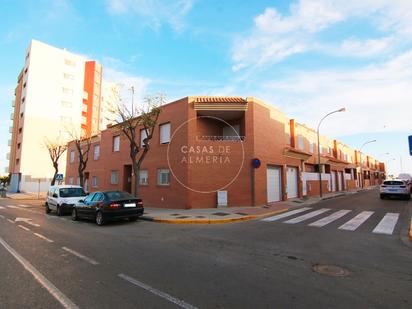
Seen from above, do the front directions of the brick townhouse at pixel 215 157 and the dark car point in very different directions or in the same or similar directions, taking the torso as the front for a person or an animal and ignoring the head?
very different directions

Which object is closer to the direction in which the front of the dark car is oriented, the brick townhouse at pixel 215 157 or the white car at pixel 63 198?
the white car

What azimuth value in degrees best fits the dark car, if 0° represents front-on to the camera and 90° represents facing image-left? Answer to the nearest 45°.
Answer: approximately 135°

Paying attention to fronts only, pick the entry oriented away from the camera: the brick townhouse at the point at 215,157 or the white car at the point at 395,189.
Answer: the white car

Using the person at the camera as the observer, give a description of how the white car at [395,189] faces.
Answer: facing away from the viewer

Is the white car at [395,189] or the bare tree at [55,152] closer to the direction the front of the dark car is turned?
the bare tree

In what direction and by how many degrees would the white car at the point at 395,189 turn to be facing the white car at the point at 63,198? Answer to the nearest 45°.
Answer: approximately 135° to its left

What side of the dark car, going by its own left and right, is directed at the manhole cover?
back

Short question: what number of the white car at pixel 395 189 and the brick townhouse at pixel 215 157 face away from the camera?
1

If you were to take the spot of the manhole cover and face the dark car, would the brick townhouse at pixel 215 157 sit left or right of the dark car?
right
